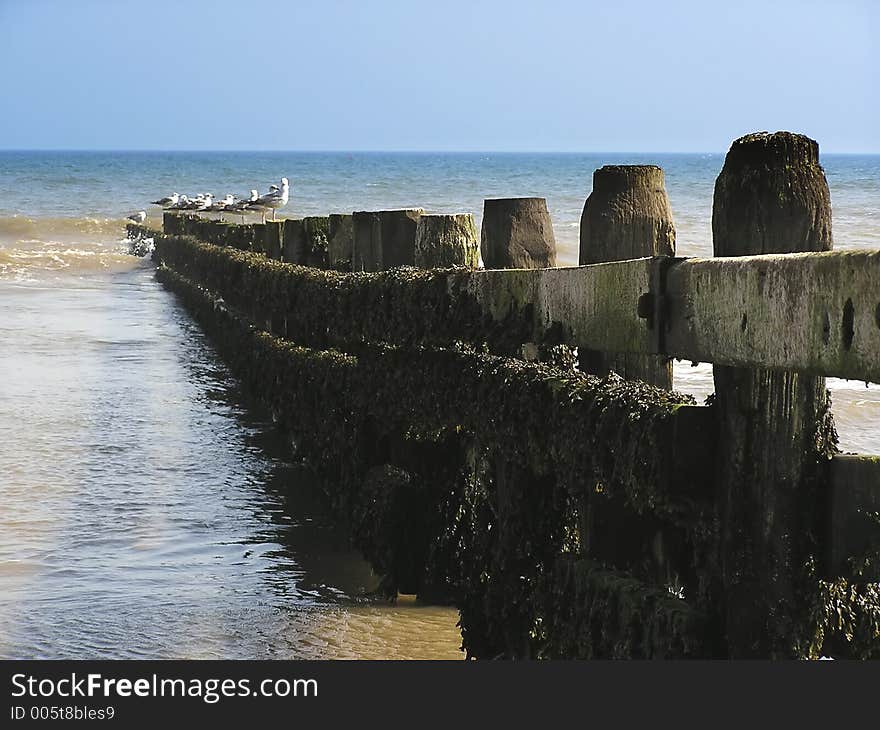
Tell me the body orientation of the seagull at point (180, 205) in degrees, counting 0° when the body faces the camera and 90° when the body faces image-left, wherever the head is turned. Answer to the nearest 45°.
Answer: approximately 270°

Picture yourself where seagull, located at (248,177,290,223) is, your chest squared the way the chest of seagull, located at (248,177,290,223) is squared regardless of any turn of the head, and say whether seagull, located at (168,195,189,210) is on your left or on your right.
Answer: on your left

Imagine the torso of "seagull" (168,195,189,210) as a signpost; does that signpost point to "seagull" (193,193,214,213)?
no

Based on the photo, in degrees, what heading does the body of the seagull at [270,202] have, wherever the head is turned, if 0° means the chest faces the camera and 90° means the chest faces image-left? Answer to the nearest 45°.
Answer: approximately 270°

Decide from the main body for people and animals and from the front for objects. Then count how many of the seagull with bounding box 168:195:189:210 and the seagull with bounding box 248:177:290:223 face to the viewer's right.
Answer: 2
